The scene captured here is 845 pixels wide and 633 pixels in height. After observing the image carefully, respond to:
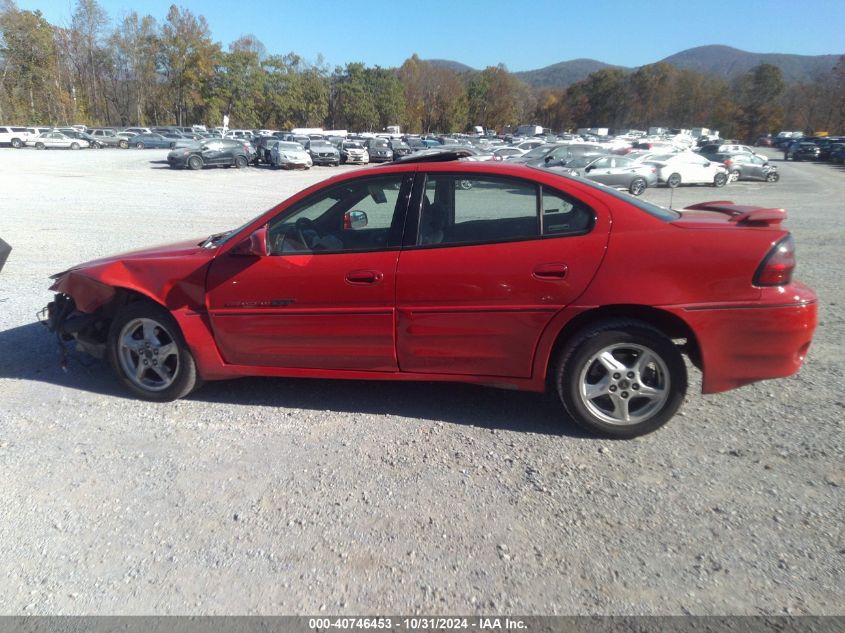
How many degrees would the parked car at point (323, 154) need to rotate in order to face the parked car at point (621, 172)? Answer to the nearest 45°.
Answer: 0° — it already faces it

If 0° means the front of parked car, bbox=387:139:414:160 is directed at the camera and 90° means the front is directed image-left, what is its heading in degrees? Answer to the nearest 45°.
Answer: approximately 315°

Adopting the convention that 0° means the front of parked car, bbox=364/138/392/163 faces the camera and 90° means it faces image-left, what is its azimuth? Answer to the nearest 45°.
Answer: approximately 315°

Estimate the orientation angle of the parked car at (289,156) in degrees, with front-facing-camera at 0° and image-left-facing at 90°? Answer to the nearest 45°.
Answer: approximately 315°

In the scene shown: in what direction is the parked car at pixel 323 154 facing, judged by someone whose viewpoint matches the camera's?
facing the viewer and to the right of the viewer

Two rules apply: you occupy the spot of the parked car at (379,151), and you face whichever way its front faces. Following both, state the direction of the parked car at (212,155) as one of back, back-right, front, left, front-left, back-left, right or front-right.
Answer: right

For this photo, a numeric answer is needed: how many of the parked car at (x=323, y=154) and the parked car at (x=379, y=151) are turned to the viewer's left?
0

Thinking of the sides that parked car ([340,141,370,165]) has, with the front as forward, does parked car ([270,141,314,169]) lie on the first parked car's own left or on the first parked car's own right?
on the first parked car's own right

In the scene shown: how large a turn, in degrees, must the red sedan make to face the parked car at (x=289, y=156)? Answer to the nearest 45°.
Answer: approximately 90° to its right

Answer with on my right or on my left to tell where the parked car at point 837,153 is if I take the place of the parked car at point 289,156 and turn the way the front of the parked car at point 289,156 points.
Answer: on my left

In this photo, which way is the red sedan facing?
to the viewer's left
